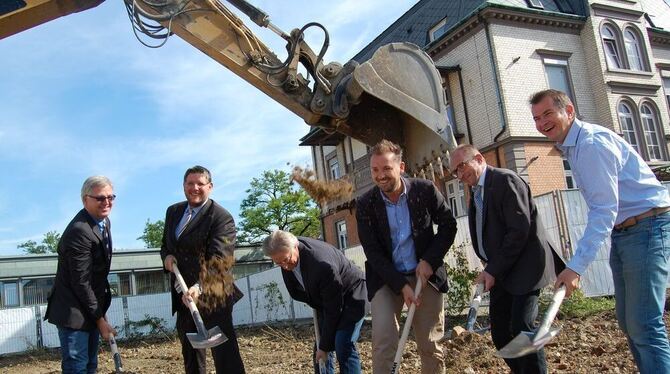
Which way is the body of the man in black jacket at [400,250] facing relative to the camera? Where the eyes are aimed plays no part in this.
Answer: toward the camera

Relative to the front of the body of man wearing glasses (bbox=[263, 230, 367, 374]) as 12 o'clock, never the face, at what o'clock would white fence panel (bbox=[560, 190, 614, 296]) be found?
The white fence panel is roughly at 6 o'clock from the man wearing glasses.

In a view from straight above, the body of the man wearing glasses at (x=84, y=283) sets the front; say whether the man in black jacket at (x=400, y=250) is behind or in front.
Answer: in front

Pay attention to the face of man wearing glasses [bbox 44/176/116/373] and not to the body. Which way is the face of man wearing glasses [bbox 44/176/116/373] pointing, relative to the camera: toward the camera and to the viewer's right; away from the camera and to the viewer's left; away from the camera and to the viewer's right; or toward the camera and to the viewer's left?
toward the camera and to the viewer's right

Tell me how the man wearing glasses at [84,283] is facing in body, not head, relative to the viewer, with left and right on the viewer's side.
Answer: facing the viewer and to the right of the viewer

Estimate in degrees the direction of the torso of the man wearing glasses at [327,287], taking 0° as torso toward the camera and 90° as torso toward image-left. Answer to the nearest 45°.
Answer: approximately 45°

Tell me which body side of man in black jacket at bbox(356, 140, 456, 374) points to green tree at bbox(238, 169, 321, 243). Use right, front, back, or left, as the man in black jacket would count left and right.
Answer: back

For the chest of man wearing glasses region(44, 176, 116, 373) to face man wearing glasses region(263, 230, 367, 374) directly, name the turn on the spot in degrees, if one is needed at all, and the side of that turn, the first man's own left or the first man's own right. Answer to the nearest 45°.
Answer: approximately 45° to the first man's own left

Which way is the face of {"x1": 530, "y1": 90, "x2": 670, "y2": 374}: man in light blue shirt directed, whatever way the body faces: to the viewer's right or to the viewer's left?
to the viewer's left

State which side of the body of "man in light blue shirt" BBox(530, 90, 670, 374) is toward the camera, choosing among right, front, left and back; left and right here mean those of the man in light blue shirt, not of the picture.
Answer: left

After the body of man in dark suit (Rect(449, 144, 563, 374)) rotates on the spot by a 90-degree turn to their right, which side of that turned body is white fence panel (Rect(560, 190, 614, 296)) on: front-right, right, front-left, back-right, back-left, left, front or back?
front-right

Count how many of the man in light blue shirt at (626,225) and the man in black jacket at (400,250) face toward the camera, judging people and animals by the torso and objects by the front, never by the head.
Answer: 1

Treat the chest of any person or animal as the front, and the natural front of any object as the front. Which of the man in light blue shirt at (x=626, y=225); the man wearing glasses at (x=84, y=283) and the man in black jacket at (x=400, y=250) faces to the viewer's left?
the man in light blue shirt

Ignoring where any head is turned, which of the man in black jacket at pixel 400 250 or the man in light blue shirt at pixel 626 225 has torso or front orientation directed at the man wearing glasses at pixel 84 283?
the man in light blue shirt

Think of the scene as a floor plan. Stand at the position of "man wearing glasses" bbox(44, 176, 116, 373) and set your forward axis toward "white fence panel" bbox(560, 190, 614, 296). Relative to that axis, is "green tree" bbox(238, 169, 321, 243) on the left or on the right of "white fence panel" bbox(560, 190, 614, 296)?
left
